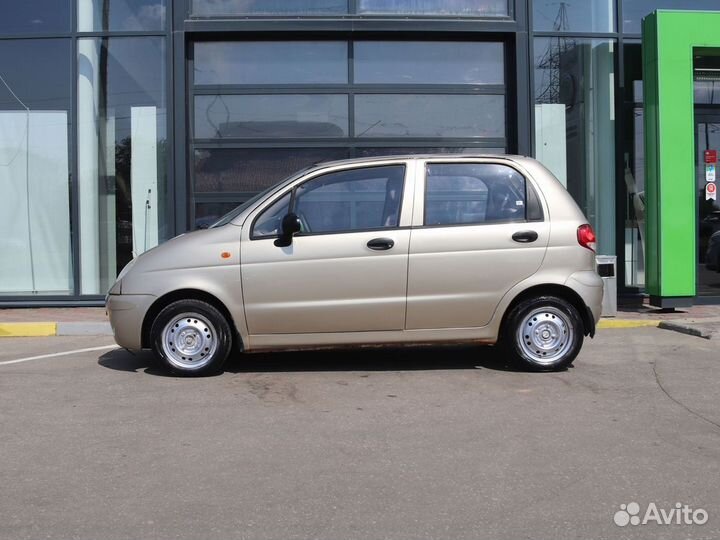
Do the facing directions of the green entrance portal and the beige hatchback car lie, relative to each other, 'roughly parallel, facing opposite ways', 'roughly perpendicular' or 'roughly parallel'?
roughly perpendicular

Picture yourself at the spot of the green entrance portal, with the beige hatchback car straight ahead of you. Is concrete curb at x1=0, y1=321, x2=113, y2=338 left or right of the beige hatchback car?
right

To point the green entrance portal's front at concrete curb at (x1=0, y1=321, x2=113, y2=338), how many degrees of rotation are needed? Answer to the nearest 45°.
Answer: approximately 45° to its right

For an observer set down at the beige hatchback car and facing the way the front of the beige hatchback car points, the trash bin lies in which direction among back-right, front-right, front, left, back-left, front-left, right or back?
back-right

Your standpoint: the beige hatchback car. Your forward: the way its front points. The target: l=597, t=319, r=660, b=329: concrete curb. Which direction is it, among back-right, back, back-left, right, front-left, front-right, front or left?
back-right

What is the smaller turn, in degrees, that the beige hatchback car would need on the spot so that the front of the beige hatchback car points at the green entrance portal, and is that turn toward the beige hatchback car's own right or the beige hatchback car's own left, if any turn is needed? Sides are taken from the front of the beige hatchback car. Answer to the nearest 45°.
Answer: approximately 135° to the beige hatchback car's own right

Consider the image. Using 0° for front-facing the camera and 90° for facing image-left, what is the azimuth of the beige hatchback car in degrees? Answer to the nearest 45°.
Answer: approximately 90°

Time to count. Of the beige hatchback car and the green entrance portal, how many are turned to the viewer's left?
1

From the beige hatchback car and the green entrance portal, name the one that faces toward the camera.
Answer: the green entrance portal

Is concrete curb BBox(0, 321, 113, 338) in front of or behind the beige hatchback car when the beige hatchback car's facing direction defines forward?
in front

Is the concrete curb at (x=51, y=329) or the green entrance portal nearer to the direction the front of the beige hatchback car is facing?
the concrete curb

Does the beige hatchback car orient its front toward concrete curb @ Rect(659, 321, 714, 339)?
no

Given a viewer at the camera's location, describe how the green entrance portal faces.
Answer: facing the viewer
